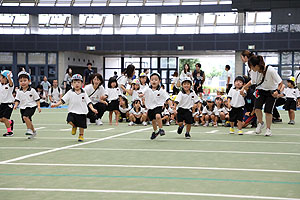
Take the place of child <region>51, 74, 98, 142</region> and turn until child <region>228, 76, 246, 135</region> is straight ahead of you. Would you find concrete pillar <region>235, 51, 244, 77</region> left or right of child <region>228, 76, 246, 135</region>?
left

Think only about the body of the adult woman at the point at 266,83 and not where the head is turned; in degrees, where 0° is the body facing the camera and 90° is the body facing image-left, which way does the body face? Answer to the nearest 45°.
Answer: approximately 45°

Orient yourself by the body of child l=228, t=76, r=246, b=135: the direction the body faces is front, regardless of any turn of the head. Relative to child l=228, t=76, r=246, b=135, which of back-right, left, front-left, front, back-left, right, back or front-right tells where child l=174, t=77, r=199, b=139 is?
front-right

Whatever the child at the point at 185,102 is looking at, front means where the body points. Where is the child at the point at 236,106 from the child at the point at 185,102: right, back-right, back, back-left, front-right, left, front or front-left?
back-left

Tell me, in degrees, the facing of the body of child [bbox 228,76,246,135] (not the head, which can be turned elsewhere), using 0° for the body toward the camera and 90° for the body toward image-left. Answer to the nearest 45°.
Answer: approximately 0°
